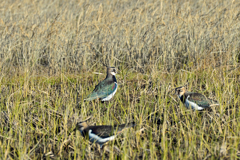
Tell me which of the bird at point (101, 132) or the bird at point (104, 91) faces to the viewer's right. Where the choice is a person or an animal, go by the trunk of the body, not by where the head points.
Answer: the bird at point (104, 91)

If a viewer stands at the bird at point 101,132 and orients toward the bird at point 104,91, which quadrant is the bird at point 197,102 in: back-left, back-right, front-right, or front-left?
front-right

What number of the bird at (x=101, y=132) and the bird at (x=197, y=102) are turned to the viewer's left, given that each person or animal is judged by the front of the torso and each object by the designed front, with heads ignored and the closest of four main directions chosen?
2

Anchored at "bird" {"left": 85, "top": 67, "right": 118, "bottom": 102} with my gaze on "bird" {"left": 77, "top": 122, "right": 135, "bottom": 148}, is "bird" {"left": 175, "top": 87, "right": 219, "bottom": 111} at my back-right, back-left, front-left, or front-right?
front-left

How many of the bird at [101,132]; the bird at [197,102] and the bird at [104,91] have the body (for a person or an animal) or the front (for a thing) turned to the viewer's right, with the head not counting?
1

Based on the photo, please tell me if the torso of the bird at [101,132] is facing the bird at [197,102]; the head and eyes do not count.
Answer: no

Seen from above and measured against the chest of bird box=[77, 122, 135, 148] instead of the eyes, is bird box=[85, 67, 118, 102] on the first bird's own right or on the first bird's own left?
on the first bird's own right

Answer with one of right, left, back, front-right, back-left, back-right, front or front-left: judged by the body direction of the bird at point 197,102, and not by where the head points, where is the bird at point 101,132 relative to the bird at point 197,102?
front-left

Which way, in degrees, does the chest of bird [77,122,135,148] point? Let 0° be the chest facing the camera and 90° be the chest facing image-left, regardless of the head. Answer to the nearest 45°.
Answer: approximately 90°

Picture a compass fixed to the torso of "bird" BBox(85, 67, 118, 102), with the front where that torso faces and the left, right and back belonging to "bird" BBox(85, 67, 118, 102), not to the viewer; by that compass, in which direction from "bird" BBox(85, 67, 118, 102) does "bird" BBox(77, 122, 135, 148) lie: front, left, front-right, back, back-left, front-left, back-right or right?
right

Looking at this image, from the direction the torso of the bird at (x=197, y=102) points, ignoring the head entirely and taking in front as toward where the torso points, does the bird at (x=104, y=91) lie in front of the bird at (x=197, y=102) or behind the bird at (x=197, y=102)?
in front

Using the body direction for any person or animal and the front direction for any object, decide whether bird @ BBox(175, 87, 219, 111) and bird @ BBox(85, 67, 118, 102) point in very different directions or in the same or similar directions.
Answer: very different directions

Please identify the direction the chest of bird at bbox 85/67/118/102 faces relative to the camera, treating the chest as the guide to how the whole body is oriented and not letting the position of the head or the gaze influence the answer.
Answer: to the viewer's right

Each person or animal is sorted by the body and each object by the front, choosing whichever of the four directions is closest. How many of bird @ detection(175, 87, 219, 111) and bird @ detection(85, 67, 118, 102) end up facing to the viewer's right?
1

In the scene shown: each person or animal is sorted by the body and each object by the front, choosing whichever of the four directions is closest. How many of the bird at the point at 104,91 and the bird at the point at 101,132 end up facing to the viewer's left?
1

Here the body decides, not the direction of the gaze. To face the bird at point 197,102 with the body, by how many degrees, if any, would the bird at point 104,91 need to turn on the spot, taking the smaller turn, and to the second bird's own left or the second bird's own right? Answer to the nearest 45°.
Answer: approximately 45° to the second bird's own right

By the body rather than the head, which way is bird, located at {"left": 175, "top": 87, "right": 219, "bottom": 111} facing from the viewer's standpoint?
to the viewer's left
